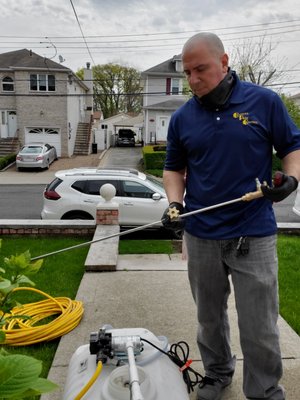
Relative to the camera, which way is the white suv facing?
to the viewer's right

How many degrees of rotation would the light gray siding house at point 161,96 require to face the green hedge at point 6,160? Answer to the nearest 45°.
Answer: approximately 45° to its right

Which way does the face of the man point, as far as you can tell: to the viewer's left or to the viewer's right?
to the viewer's left

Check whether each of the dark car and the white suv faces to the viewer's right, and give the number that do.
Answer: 1

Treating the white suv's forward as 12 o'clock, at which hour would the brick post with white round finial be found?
The brick post with white round finial is roughly at 3 o'clock from the white suv.

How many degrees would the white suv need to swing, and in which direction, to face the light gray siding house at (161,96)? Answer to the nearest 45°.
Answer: approximately 90° to its left

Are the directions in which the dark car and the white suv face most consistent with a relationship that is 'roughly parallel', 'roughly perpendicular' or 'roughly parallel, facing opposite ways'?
roughly perpendicular

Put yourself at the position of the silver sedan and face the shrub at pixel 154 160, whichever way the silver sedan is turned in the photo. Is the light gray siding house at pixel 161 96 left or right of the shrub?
left

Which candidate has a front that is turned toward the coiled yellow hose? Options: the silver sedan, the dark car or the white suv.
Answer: the dark car

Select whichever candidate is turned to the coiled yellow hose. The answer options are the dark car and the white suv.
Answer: the dark car
